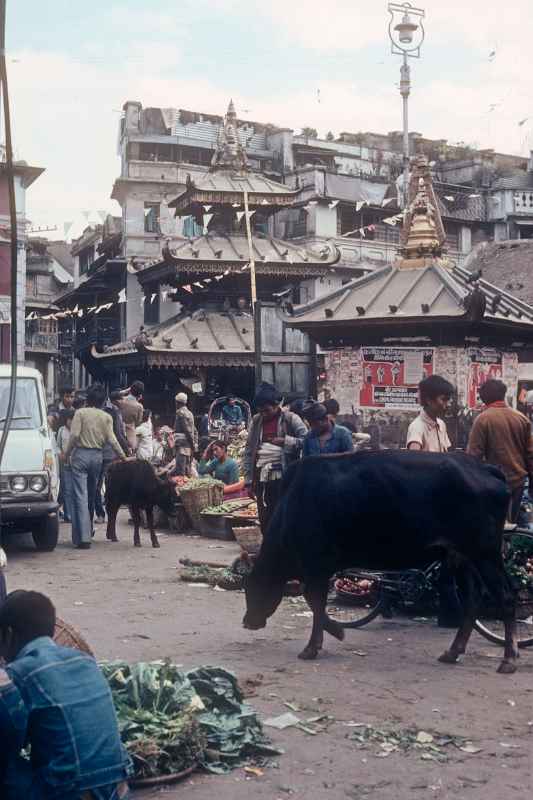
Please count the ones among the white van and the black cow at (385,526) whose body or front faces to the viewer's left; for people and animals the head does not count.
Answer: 1

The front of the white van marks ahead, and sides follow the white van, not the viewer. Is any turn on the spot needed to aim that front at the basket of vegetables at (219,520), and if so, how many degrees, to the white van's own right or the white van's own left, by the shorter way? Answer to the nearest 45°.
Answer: approximately 135° to the white van's own left

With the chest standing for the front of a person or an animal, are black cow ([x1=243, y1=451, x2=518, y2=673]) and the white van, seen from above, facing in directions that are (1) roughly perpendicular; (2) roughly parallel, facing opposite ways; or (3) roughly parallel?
roughly perpendicular

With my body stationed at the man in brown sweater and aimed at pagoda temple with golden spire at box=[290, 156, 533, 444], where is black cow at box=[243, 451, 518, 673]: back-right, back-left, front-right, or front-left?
back-left

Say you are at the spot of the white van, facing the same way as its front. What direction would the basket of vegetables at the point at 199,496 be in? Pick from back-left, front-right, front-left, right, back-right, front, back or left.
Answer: back-left

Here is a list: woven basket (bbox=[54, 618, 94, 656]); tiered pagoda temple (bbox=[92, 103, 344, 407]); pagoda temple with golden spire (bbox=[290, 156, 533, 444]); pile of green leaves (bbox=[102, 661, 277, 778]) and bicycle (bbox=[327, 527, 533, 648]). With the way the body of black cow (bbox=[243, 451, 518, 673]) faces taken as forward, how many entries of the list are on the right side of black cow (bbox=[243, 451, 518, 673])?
3

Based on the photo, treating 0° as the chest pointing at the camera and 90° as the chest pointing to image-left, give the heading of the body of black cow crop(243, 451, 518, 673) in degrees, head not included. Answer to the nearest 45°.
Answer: approximately 90°

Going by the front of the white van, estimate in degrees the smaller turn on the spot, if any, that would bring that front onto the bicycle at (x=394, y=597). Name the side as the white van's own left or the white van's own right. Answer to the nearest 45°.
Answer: approximately 45° to the white van's own left

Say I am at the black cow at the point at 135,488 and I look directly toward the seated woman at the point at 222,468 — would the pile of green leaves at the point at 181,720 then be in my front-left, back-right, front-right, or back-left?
back-right

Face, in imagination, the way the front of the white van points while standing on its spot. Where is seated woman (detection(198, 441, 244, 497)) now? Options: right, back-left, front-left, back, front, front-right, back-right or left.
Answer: back-left

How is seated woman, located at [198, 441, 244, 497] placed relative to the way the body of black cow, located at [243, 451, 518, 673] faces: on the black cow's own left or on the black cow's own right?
on the black cow's own right
